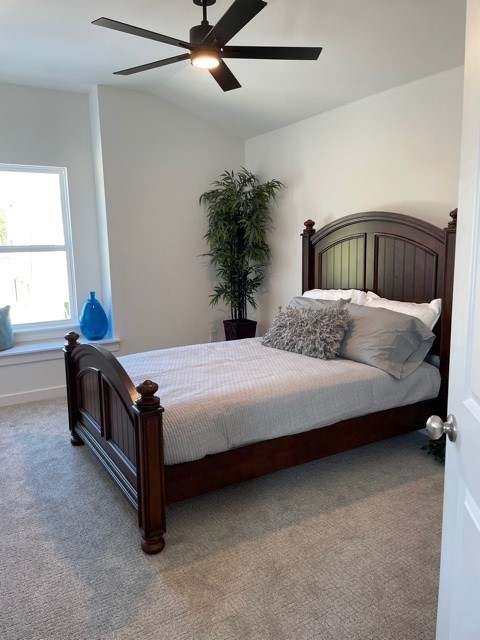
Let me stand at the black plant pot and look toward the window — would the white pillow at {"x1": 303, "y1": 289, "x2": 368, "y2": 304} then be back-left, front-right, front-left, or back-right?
back-left

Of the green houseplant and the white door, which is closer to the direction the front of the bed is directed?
the white door

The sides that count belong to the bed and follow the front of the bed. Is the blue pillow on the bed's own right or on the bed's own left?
on the bed's own right

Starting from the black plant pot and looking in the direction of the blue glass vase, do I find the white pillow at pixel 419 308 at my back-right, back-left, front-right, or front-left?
back-left

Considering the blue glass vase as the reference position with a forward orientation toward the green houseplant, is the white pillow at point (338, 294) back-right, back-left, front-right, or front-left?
front-right

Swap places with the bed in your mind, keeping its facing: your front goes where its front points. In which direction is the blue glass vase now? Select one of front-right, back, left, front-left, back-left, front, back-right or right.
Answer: right

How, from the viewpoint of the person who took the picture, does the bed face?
facing the viewer and to the left of the viewer

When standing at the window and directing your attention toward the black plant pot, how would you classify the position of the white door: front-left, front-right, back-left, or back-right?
front-right

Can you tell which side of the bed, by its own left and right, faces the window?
right

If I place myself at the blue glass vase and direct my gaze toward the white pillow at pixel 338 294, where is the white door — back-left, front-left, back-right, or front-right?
front-right

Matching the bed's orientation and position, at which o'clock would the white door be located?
The white door is roughly at 10 o'clock from the bed.
